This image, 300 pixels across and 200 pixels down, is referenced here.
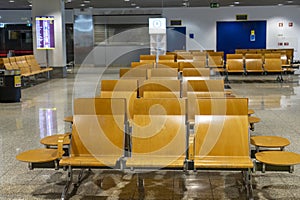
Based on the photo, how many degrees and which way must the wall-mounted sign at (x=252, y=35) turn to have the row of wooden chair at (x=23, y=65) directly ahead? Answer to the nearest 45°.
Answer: approximately 45° to its right

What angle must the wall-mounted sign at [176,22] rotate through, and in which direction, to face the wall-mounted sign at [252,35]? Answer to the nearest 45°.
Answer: approximately 90° to its left

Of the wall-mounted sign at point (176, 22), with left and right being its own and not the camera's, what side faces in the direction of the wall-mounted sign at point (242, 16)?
left

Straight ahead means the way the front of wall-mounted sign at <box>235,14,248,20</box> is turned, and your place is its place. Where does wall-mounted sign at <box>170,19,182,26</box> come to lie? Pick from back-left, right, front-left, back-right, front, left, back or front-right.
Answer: right

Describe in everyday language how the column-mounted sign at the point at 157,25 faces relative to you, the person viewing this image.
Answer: facing the viewer

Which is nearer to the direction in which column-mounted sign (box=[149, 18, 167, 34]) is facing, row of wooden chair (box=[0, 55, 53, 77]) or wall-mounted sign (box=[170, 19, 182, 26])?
the row of wooden chair

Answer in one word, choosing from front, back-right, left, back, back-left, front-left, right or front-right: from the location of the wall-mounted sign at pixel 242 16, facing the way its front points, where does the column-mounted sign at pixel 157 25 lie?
front-right

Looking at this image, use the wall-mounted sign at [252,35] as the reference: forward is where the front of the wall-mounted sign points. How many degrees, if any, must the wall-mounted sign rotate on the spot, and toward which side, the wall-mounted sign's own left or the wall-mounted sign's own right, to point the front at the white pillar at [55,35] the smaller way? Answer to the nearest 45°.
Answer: approximately 45° to the wall-mounted sign's own right

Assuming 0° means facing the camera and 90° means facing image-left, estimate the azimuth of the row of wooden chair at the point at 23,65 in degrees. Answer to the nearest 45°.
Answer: approximately 315°
